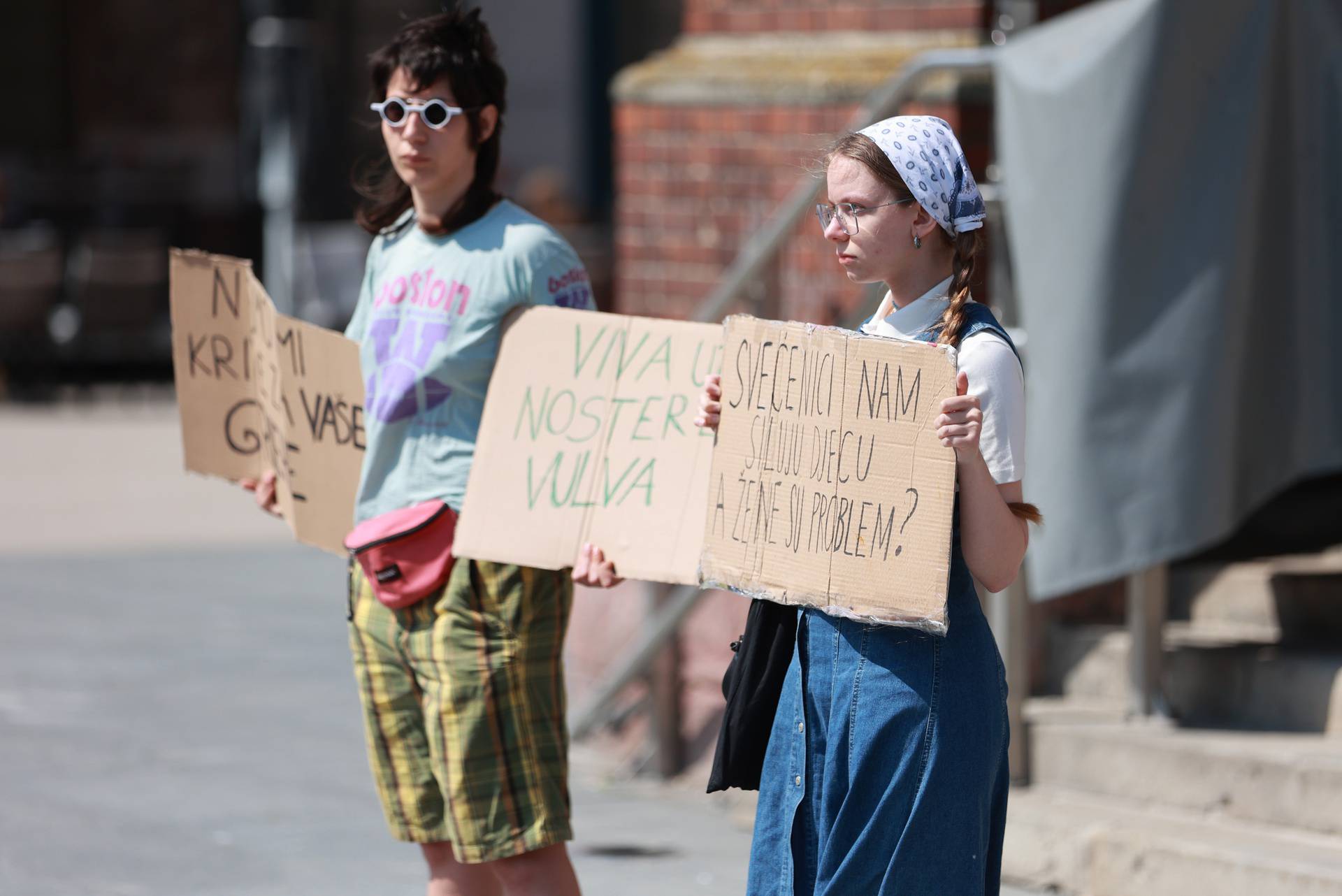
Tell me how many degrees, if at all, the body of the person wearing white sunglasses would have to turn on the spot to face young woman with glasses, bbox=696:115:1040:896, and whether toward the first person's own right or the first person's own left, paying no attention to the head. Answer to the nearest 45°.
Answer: approximately 90° to the first person's own left

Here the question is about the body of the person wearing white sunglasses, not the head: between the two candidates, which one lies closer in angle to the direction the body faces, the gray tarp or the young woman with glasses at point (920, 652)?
the young woman with glasses

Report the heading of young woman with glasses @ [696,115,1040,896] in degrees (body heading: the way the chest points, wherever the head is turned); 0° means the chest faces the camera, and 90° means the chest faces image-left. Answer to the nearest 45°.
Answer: approximately 45°

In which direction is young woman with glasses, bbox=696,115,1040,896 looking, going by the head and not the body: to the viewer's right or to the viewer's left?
to the viewer's left

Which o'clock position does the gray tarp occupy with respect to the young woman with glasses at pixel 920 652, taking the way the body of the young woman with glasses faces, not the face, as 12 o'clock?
The gray tarp is roughly at 5 o'clock from the young woman with glasses.

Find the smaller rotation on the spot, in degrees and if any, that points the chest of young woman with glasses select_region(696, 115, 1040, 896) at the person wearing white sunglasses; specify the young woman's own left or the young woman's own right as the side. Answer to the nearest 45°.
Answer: approximately 90° to the young woman's own right

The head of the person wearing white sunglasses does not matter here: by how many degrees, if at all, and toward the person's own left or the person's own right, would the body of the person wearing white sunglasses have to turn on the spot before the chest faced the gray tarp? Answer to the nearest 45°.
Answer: approximately 180°
